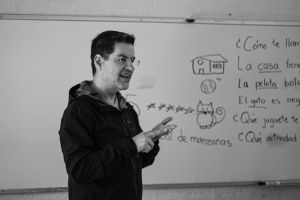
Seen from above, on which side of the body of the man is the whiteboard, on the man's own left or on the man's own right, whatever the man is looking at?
on the man's own left

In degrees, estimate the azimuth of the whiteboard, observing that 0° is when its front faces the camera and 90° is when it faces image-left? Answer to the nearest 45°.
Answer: approximately 0°

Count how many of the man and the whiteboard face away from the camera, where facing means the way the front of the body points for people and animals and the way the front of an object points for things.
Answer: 0

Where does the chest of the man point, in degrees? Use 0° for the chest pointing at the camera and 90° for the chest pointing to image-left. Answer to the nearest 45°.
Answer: approximately 315°

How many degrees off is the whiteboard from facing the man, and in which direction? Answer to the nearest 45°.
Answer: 0° — it already faces them
